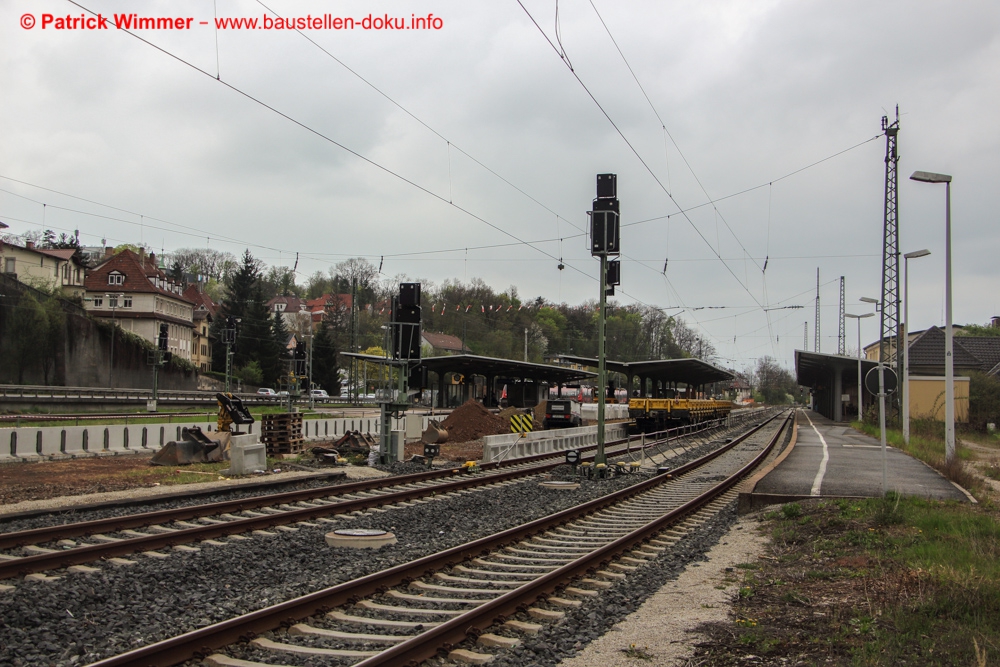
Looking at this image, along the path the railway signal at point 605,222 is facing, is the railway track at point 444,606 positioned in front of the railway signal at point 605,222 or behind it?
behind

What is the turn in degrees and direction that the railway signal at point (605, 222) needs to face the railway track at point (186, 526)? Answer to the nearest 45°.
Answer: approximately 135° to its left

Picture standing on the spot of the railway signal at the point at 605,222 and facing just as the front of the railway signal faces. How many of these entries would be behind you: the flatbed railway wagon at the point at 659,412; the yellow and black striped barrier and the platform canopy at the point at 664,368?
0

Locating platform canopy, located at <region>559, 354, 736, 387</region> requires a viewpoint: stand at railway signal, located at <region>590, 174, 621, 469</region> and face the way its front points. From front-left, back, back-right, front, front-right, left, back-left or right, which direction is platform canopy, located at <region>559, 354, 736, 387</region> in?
front

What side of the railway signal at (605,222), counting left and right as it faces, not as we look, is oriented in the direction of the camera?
back
